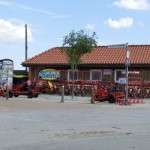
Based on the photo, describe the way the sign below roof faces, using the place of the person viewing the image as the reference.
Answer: facing the viewer

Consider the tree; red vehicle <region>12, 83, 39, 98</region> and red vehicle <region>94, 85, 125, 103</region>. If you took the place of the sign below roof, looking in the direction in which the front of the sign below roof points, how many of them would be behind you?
0

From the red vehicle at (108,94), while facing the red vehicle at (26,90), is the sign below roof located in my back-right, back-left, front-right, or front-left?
front-right

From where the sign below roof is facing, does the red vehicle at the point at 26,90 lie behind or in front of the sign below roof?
in front

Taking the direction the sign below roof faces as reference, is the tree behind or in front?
in front
